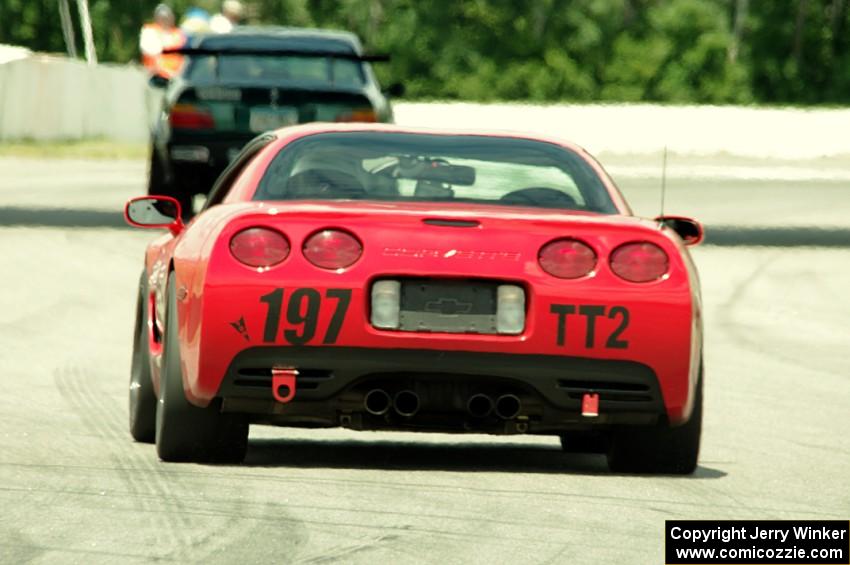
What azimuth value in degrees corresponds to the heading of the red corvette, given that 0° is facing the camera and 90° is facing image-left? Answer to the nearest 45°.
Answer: approximately 180°

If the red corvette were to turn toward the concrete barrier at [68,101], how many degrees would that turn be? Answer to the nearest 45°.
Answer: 0° — it already faces it

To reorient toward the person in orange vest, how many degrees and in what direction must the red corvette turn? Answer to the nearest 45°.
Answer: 0° — it already faces them

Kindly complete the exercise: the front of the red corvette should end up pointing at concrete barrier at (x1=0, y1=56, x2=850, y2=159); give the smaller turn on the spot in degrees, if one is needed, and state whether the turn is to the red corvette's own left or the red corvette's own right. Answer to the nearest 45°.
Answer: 0° — it already faces it
